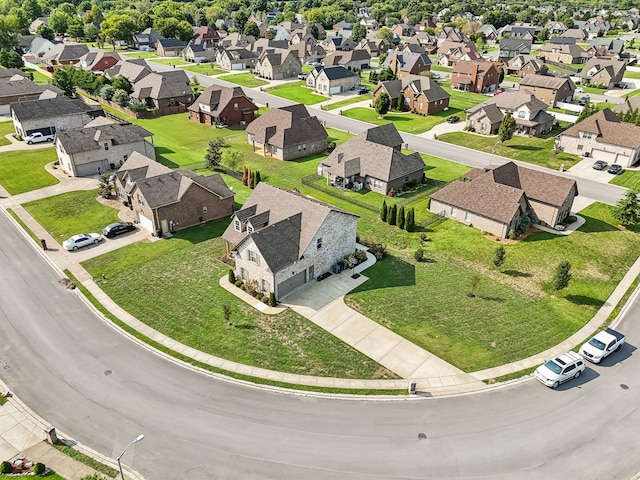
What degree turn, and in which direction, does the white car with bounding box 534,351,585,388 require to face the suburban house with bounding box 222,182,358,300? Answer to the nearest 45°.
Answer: approximately 45° to its right

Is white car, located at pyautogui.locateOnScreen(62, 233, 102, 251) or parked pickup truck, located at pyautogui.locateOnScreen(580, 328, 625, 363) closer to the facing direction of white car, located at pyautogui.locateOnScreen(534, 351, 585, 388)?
the white car

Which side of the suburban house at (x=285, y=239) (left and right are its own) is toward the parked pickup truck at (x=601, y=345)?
left

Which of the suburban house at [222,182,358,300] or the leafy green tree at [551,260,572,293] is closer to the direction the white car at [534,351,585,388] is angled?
the suburban house

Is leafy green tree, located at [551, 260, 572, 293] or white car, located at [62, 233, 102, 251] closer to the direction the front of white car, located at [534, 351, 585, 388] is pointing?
the white car

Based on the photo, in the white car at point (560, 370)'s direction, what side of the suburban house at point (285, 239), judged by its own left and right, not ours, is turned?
left

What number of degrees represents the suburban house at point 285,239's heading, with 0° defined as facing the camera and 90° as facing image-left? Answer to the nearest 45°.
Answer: approximately 45°

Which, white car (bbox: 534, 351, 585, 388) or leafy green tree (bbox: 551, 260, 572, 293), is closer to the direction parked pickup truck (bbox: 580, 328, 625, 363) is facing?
the white car

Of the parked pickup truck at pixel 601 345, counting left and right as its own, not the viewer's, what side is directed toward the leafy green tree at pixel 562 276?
right

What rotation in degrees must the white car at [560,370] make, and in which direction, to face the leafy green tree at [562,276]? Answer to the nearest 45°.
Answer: approximately 135° to its right

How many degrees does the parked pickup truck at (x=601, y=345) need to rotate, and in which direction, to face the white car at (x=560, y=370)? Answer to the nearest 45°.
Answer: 0° — it already faces it
